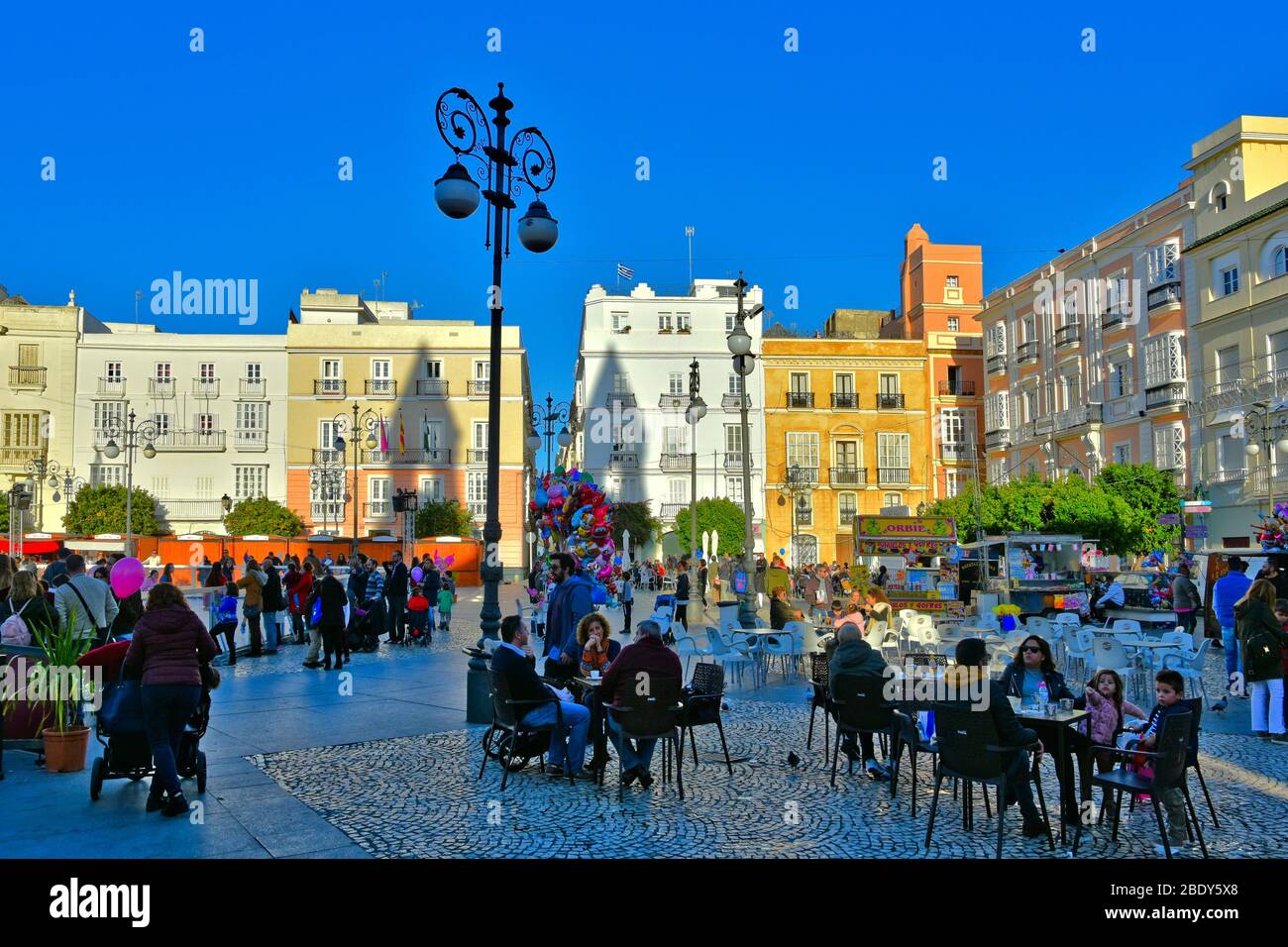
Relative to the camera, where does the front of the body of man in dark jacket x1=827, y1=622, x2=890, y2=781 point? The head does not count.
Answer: away from the camera

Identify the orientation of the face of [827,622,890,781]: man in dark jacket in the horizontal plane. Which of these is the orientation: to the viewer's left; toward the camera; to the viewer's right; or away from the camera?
away from the camera

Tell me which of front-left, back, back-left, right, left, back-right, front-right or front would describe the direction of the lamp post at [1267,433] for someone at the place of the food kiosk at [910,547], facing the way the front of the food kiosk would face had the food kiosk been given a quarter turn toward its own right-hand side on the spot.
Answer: back-right

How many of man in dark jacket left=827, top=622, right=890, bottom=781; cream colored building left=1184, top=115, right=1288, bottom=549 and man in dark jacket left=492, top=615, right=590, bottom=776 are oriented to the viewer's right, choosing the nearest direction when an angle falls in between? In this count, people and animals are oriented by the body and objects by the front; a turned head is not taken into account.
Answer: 1

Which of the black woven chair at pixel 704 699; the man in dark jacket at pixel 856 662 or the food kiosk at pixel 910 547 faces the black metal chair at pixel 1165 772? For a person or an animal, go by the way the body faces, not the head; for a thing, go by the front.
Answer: the food kiosk

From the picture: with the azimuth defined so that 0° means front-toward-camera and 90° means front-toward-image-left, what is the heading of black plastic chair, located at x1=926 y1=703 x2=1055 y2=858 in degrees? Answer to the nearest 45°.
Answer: approximately 225°

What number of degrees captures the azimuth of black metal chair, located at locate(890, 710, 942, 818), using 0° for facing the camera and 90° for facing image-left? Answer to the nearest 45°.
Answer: approximately 225°

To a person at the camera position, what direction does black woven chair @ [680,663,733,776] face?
facing away from the viewer and to the left of the viewer

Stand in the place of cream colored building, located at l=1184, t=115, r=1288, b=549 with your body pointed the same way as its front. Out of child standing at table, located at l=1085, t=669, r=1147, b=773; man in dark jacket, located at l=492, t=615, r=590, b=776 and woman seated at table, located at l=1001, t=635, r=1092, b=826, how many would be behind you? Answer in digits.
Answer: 0

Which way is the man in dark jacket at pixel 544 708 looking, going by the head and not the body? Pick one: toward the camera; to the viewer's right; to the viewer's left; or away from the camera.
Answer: to the viewer's right

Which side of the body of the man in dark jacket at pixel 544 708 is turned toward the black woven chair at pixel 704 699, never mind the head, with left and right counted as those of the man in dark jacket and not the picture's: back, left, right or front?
front

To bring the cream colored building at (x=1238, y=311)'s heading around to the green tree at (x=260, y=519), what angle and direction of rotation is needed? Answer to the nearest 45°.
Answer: approximately 45° to its right

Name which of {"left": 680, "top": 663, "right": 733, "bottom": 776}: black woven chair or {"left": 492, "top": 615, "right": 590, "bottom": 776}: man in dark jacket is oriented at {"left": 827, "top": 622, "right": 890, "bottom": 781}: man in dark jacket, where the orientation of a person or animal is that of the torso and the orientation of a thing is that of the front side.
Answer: {"left": 492, "top": 615, "right": 590, "bottom": 776}: man in dark jacket

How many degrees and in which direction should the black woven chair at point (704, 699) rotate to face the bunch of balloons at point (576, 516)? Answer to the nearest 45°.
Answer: approximately 45° to its right

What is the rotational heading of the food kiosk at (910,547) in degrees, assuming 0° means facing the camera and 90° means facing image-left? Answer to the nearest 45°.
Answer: approximately 0°

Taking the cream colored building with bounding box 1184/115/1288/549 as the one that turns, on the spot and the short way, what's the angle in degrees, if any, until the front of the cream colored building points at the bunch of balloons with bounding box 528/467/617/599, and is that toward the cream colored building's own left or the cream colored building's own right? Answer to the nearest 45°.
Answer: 0° — it already faces it

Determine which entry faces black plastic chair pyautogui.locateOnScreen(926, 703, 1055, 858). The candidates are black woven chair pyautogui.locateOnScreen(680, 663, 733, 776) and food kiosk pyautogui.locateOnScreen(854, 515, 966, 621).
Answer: the food kiosk

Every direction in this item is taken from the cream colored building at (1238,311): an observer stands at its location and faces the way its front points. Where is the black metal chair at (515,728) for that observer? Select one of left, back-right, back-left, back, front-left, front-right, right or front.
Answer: front-left

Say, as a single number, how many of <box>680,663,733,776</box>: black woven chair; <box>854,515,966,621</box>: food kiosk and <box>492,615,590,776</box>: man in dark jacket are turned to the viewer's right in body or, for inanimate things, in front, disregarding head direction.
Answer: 1

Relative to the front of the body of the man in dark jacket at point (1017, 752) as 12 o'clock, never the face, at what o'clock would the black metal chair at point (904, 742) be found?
The black metal chair is roughly at 9 o'clock from the man in dark jacket.
